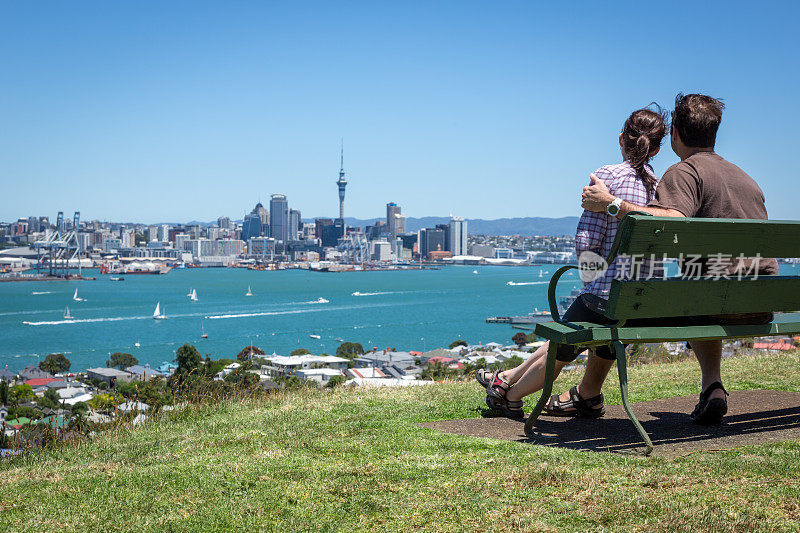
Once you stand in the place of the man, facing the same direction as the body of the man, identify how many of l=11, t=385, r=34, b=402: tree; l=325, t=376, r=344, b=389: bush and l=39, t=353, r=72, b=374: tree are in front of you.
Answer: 3

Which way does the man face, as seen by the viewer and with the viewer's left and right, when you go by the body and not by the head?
facing away from the viewer and to the left of the viewer

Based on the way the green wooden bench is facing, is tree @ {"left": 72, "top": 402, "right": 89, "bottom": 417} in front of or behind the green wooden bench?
in front

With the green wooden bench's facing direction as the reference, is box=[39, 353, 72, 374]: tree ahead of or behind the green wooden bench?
ahead

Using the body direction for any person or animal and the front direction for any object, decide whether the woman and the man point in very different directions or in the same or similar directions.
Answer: same or similar directions

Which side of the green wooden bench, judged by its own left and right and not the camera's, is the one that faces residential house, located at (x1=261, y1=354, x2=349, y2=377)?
front

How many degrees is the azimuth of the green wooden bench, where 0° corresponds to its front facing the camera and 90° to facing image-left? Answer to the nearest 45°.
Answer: approximately 135°

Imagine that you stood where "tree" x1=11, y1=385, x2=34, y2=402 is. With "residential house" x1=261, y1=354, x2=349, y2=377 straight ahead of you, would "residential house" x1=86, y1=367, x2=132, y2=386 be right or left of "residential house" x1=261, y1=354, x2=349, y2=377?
left

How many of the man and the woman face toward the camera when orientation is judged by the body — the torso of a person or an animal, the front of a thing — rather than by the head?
0

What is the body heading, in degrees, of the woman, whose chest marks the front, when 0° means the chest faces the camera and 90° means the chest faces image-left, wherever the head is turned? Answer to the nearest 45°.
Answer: approximately 135°

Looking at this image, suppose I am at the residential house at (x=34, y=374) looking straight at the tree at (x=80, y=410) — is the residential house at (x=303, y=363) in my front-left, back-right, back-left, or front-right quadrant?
front-left

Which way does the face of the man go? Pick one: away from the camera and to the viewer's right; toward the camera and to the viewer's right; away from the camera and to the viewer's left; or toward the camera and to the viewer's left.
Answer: away from the camera and to the viewer's left

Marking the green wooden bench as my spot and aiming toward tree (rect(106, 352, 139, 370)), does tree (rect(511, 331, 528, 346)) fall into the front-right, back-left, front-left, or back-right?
front-right

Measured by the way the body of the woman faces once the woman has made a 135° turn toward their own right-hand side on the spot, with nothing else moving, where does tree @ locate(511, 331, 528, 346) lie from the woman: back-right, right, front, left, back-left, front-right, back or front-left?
left

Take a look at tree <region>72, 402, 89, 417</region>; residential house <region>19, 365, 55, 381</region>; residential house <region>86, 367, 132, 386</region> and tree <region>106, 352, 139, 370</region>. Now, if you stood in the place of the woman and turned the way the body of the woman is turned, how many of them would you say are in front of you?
4

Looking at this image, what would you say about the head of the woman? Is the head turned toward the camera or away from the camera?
away from the camera

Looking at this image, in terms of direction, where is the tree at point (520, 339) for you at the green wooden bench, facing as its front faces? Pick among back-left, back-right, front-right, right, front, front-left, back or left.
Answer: front-right

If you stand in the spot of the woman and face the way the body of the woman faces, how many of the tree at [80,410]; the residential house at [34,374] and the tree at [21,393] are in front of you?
3
